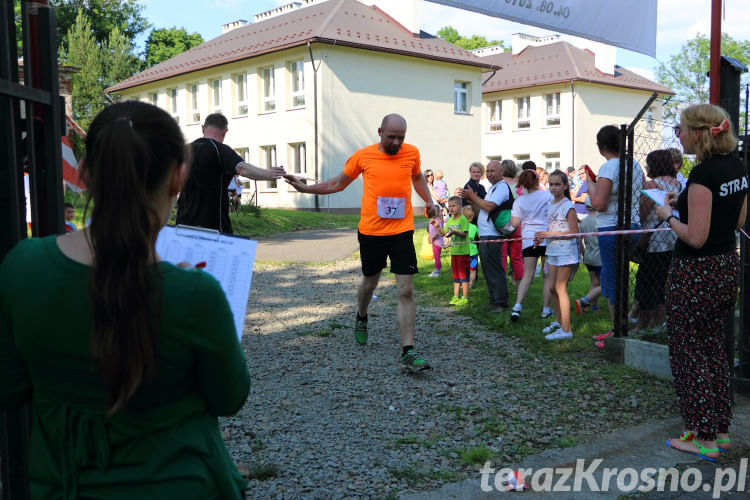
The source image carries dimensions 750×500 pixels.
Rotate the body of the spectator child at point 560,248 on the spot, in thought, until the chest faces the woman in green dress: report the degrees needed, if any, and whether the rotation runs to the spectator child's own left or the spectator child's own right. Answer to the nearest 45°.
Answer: approximately 45° to the spectator child's own left

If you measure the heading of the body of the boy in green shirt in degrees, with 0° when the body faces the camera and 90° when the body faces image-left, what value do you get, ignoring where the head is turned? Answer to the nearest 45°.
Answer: approximately 45°

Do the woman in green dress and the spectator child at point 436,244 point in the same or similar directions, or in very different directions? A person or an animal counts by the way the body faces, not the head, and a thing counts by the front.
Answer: very different directions

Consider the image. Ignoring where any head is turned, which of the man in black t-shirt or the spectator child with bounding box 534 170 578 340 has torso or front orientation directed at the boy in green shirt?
the man in black t-shirt

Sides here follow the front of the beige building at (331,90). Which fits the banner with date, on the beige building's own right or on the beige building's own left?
on the beige building's own left

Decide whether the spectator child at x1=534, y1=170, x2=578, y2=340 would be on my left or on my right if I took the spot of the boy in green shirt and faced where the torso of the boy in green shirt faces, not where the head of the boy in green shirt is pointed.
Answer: on my left

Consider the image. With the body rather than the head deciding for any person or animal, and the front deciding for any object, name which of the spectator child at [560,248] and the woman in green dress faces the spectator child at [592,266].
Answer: the woman in green dress

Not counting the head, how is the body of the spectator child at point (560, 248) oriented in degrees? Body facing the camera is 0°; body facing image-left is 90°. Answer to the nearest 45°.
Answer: approximately 45°

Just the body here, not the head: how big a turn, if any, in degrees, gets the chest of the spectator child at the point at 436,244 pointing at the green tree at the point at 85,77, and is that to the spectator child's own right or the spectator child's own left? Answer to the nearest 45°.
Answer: approximately 90° to the spectator child's own right
